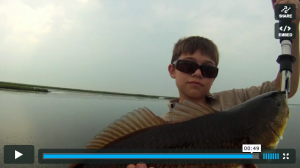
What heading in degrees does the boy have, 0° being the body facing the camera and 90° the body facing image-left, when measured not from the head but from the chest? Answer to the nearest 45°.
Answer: approximately 0°

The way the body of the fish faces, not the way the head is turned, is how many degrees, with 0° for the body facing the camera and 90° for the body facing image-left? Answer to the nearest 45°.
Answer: approximately 270°
